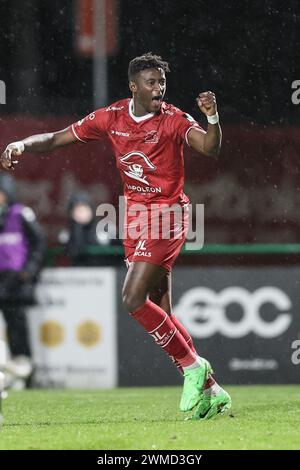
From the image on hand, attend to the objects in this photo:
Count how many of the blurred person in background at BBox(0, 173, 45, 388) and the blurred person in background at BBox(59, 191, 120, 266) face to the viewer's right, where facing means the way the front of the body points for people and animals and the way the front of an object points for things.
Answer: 0

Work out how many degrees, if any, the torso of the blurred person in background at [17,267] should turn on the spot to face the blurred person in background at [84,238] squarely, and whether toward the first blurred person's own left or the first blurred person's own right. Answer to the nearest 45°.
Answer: approximately 180°

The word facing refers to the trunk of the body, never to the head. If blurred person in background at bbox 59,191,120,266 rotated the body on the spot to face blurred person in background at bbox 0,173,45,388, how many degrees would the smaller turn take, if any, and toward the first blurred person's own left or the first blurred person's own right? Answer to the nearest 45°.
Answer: approximately 45° to the first blurred person's own right

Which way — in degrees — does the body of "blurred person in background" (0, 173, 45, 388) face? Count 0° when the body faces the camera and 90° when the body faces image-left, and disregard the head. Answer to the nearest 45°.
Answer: approximately 45°

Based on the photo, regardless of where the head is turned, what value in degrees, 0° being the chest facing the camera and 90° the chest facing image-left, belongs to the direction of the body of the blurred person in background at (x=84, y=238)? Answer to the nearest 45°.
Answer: approximately 0°
